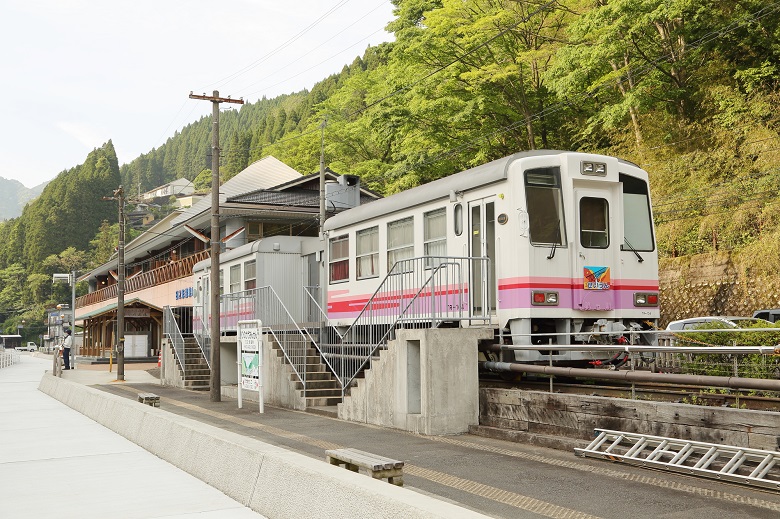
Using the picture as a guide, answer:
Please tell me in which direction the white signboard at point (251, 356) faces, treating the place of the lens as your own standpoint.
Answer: facing the viewer and to the left of the viewer

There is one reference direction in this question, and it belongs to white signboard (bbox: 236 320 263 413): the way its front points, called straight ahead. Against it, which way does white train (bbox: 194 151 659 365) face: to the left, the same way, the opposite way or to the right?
to the left

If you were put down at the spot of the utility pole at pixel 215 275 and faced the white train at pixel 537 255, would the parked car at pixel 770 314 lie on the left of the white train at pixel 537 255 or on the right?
left

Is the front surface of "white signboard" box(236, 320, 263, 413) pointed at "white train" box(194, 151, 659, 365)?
no

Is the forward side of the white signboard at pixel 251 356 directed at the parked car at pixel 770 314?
no

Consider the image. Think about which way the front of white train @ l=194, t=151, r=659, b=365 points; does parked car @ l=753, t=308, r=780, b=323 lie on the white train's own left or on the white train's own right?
on the white train's own left

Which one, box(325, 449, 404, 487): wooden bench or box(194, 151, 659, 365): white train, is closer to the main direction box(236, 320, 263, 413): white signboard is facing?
the wooden bench

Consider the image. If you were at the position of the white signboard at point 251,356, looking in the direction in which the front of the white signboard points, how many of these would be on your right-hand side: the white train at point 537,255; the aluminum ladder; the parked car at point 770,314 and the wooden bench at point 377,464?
0

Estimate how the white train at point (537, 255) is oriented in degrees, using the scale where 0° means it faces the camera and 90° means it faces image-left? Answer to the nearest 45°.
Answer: approximately 315°

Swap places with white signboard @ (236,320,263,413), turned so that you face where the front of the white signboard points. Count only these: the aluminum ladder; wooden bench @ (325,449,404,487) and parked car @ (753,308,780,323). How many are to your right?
0

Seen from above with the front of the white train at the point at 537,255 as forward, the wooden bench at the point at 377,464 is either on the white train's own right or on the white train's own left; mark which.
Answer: on the white train's own right
